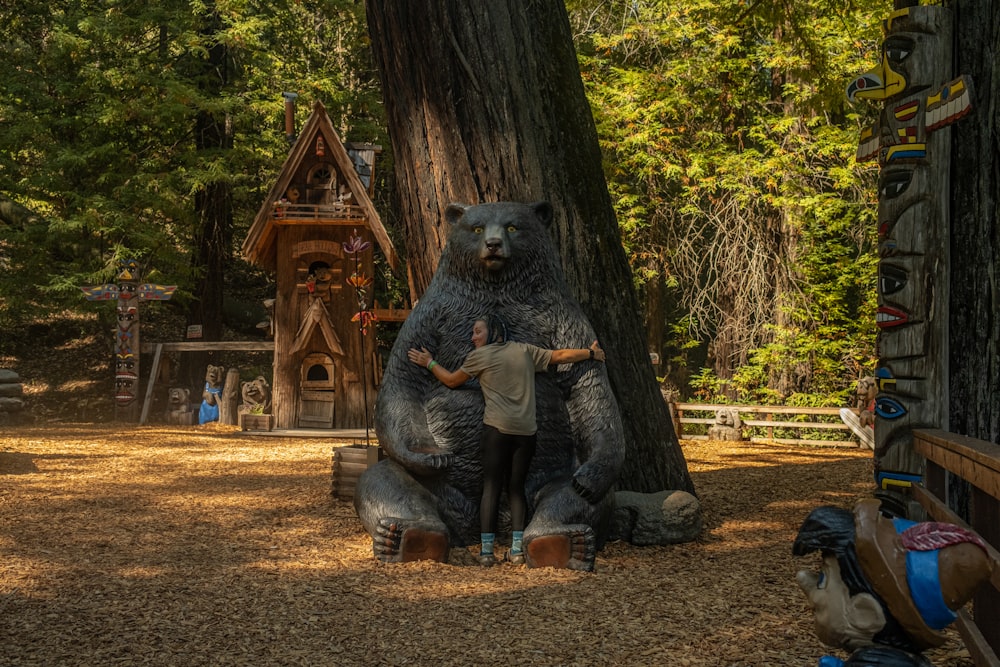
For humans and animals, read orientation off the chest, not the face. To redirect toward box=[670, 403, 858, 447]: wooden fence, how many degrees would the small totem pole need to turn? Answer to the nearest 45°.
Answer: approximately 45° to its left

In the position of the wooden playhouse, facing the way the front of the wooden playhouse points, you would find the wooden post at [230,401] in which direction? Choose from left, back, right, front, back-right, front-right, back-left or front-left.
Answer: back-right

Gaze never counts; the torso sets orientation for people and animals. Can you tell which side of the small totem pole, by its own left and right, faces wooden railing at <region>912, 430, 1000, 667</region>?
front

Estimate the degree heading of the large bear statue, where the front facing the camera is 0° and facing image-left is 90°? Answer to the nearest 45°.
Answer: approximately 0°

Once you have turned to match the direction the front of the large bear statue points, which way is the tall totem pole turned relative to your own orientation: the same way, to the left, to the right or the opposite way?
to the right

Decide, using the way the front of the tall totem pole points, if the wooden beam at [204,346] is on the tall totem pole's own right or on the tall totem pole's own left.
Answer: on the tall totem pole's own right

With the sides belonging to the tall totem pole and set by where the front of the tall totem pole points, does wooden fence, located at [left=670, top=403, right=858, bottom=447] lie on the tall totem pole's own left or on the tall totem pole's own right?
on the tall totem pole's own right

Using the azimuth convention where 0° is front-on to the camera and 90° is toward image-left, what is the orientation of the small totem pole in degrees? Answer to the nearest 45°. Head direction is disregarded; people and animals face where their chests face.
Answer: approximately 0°

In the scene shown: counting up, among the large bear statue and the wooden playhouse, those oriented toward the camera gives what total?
2

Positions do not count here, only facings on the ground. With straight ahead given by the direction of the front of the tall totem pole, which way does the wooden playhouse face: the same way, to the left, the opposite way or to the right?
to the left

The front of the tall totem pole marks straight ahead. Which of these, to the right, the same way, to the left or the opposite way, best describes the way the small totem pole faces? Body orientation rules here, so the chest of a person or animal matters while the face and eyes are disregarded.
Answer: to the left
